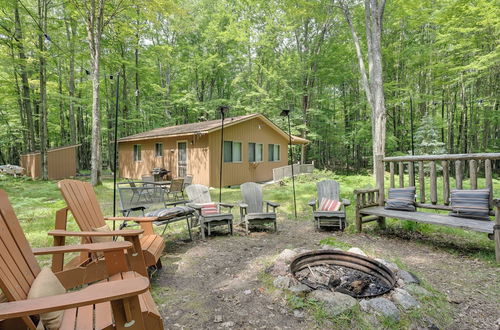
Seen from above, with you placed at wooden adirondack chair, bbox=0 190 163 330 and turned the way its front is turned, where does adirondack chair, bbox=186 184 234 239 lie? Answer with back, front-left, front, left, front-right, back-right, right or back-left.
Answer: front-left

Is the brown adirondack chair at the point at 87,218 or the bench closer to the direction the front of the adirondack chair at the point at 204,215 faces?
the bench

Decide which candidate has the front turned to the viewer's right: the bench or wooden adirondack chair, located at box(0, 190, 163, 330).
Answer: the wooden adirondack chair

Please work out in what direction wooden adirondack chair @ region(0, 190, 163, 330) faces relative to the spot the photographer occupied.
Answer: facing to the right of the viewer

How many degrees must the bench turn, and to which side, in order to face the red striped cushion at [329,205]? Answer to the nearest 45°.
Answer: approximately 45° to its right

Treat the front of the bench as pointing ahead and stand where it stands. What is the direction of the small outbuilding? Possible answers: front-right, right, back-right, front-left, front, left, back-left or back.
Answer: front-right

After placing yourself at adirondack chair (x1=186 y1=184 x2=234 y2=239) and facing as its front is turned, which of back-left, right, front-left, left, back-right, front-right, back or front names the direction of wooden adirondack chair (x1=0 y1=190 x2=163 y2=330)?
front-right

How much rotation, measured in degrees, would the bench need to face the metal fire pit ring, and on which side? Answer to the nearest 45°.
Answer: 0° — it already faces it

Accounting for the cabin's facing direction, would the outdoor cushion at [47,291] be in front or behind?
in front

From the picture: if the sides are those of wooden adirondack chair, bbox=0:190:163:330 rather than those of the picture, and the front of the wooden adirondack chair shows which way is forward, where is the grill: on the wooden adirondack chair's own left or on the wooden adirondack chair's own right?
on the wooden adirondack chair's own left

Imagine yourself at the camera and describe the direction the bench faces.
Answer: facing the viewer and to the left of the viewer

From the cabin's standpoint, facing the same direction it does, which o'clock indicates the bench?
The bench is roughly at 10 o'clock from the cabin.

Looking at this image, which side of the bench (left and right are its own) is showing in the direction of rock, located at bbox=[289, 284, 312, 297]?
front

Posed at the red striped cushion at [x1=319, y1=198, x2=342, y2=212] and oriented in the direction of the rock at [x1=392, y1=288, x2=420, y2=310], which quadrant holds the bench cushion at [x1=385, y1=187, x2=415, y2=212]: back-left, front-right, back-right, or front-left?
front-left

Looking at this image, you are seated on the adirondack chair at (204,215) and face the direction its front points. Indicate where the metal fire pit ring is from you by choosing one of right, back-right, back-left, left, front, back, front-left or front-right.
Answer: front

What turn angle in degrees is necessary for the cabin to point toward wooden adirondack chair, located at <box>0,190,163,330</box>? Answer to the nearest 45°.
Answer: approximately 45° to its left

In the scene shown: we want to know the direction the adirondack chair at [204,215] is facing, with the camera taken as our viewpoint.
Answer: facing the viewer and to the right of the viewer

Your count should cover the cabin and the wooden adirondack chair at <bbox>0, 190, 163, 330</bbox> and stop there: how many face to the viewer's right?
1

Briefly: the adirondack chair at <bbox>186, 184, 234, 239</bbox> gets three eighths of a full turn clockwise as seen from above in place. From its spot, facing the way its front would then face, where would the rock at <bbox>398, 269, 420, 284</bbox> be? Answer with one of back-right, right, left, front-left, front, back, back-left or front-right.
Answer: back-left

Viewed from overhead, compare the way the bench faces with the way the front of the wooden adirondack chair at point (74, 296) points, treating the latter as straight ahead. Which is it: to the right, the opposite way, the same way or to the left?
the opposite way
